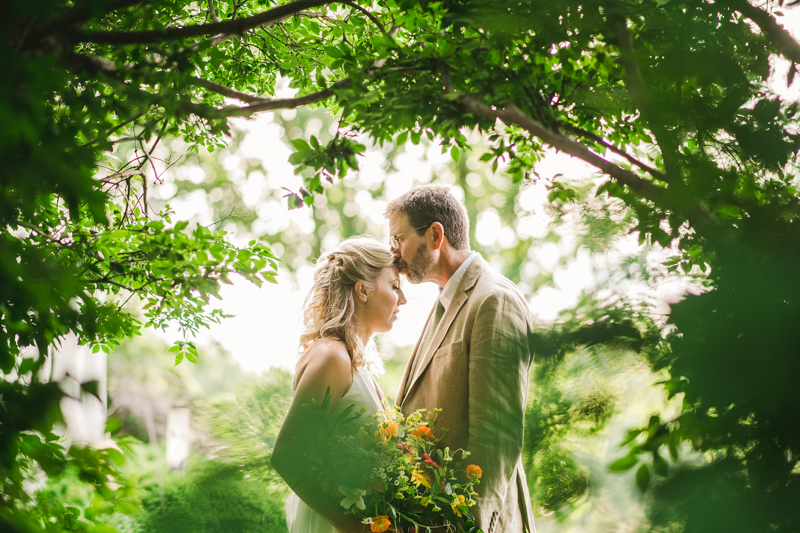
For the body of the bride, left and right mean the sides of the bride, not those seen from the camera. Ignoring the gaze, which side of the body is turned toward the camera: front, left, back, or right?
right

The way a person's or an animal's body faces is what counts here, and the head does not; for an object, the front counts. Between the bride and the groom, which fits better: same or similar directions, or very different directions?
very different directions

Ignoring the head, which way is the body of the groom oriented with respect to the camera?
to the viewer's left

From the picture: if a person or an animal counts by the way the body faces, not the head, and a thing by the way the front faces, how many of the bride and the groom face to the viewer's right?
1

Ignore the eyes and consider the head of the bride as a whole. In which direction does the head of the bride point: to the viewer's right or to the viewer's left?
to the viewer's right

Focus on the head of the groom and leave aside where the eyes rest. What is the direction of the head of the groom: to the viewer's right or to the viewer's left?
to the viewer's left
